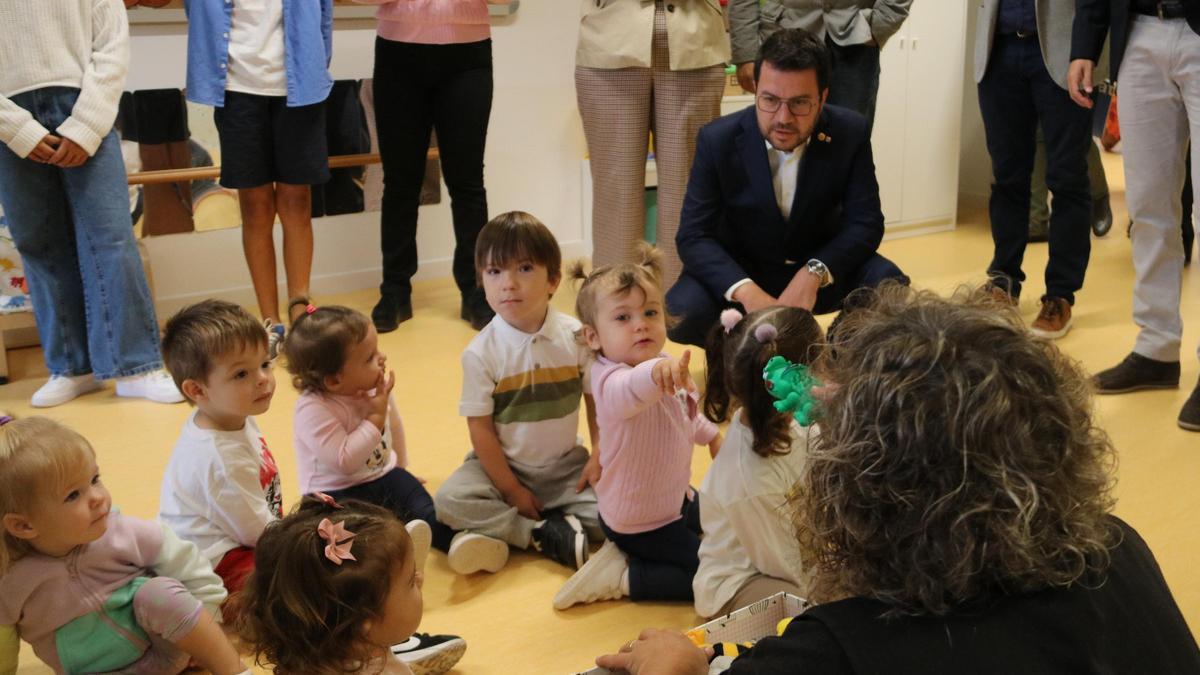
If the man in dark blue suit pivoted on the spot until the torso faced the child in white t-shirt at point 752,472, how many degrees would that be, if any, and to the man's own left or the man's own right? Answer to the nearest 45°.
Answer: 0° — they already face them

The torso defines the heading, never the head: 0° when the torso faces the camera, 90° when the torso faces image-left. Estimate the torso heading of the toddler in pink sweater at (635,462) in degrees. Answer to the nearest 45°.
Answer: approximately 315°

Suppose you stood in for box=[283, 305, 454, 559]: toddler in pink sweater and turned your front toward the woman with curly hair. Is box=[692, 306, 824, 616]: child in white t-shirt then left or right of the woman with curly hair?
left

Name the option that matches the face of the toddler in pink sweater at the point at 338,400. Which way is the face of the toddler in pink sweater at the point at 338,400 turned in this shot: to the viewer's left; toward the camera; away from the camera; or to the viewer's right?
to the viewer's right

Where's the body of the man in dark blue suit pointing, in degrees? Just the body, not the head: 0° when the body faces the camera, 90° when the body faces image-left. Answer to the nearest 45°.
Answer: approximately 0°

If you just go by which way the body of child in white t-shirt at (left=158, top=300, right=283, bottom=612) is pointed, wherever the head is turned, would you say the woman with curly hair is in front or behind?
in front

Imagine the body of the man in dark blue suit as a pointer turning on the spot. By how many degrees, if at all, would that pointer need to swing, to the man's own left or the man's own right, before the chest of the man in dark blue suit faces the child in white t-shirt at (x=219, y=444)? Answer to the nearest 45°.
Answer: approximately 45° to the man's own right

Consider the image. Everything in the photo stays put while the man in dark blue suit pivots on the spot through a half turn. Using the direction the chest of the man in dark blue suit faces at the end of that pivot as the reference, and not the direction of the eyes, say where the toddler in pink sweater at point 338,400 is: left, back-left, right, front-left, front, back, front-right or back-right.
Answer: back-left

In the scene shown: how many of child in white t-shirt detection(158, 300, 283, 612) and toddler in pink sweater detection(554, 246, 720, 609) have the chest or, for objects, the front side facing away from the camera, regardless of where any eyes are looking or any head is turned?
0
